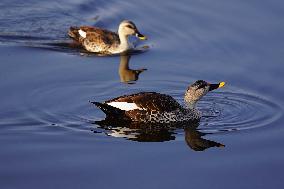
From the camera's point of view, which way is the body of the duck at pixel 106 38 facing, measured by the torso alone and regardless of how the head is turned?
to the viewer's right

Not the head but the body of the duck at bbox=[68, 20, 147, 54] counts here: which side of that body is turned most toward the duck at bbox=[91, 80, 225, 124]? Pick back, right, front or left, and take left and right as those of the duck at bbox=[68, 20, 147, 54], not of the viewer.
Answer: right

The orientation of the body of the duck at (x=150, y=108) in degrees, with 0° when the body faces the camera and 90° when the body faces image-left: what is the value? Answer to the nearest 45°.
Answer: approximately 270°

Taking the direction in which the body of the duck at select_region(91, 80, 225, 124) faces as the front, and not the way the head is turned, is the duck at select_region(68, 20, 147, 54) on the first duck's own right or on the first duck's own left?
on the first duck's own left

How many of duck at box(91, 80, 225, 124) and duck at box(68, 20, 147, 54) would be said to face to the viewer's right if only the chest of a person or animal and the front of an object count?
2
